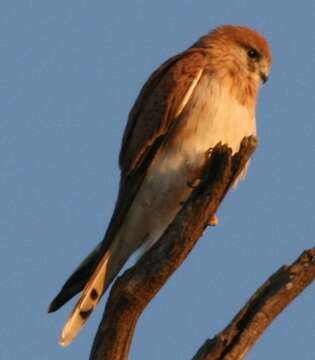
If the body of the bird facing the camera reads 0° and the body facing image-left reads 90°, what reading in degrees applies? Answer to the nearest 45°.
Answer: approximately 270°
